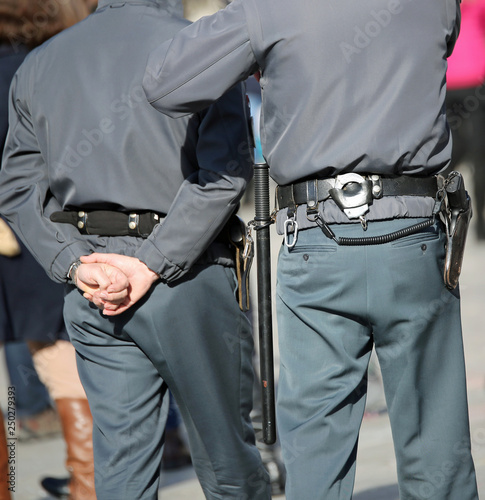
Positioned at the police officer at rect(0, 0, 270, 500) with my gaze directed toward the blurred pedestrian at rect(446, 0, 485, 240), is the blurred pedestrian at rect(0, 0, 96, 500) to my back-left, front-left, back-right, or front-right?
front-left

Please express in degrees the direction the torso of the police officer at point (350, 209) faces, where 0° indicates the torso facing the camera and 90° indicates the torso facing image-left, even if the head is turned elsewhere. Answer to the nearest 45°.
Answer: approximately 180°

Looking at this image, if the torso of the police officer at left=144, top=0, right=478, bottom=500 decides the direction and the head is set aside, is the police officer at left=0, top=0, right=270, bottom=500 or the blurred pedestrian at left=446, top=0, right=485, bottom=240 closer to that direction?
the blurred pedestrian

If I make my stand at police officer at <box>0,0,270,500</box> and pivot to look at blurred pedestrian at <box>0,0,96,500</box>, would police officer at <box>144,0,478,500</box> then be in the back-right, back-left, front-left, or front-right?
back-right

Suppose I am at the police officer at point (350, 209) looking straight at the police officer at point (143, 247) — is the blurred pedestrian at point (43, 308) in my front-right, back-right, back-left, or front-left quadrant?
front-right

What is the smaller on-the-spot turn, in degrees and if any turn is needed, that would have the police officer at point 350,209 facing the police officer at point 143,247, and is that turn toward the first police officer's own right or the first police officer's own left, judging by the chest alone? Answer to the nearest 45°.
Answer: approximately 90° to the first police officer's own left

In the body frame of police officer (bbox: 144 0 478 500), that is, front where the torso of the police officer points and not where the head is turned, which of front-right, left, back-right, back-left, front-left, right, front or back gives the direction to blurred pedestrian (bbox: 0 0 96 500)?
front-left
